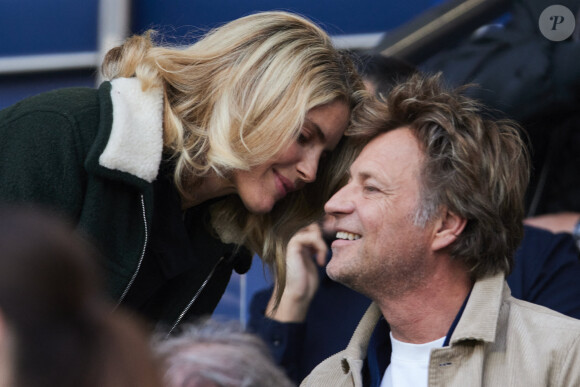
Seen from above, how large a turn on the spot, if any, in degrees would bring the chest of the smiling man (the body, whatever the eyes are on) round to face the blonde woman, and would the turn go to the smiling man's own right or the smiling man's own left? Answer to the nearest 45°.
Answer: approximately 45° to the smiling man's own right

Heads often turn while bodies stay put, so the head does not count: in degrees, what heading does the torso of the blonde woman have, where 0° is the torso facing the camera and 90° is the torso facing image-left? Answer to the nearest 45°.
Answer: approximately 315°

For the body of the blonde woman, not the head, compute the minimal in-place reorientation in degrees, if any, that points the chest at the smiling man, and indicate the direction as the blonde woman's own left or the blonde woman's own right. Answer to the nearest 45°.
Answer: approximately 45° to the blonde woman's own left

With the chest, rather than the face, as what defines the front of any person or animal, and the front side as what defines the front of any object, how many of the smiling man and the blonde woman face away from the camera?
0

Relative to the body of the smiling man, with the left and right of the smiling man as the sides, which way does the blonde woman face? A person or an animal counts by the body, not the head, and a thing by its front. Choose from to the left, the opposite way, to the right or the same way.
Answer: to the left

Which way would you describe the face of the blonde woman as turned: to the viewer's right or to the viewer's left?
to the viewer's right
